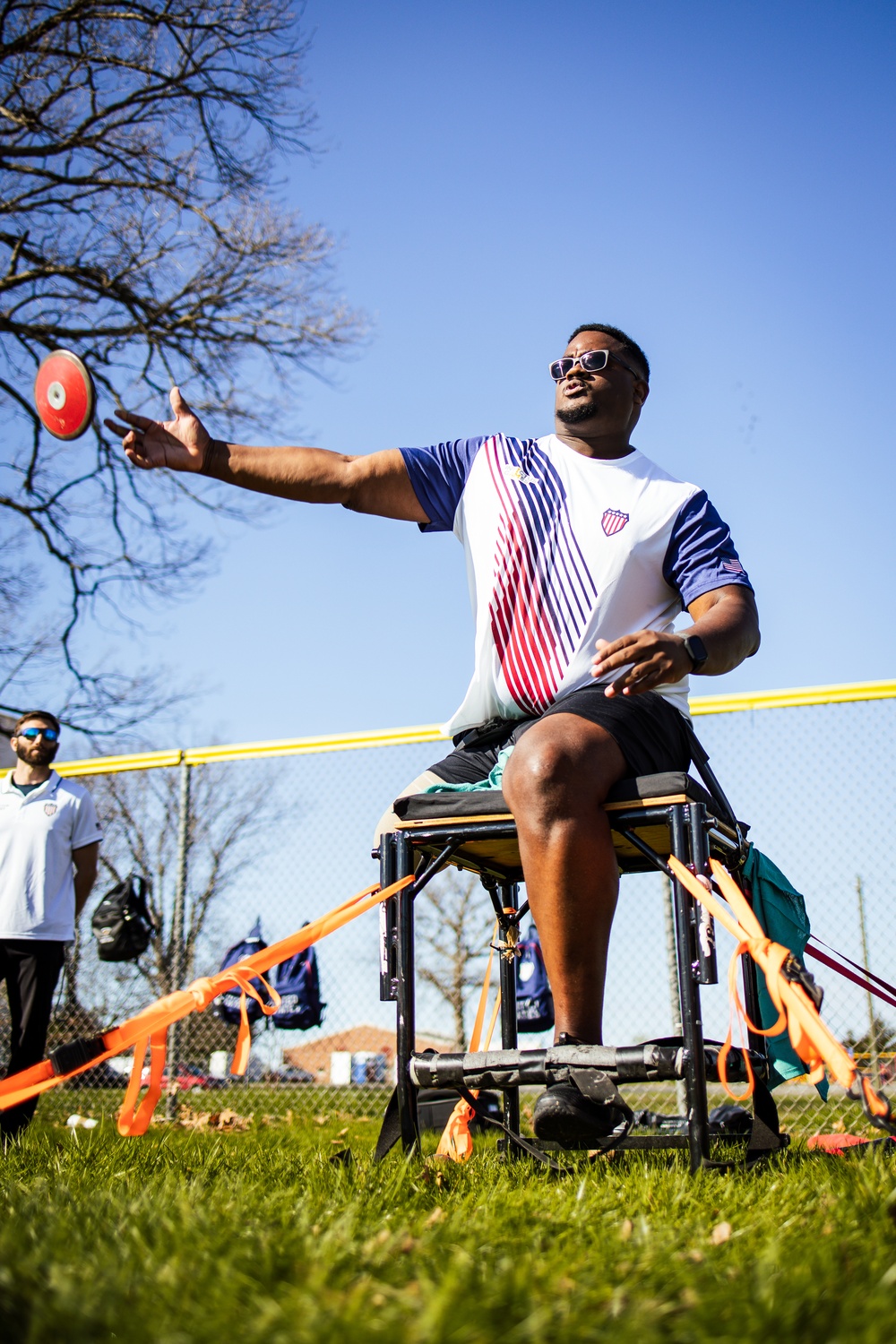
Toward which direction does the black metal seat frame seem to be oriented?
toward the camera

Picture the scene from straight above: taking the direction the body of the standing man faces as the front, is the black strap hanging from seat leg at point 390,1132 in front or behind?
in front

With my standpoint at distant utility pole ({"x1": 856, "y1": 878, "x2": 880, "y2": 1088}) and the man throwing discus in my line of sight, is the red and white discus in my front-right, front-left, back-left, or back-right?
front-right

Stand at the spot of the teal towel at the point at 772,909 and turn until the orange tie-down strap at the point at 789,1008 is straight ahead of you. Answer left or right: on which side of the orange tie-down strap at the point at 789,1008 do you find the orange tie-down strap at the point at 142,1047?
right

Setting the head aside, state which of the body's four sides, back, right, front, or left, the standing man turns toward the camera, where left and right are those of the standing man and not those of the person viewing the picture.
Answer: front

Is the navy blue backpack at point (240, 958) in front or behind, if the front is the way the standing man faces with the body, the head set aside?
behind

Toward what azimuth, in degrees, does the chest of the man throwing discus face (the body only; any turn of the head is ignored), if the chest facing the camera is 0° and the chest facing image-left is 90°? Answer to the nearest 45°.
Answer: approximately 45°

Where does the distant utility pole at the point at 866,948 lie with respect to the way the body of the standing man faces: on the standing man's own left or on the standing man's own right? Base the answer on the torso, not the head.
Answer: on the standing man's own left

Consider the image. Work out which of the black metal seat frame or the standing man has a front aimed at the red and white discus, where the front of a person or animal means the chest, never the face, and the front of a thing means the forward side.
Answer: the standing man

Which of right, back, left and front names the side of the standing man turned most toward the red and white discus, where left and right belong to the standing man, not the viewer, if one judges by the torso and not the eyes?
front
